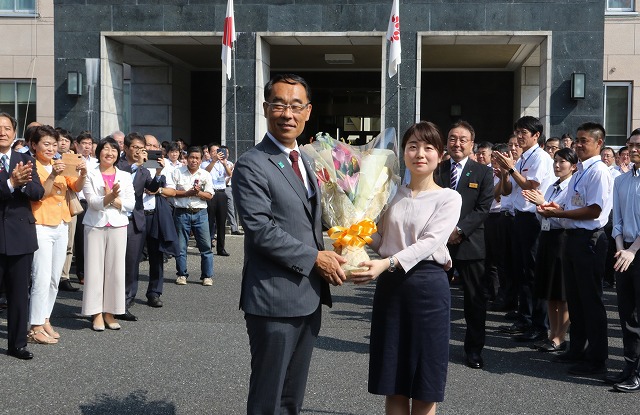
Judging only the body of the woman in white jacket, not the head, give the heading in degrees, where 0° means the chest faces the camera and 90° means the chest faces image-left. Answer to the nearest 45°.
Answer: approximately 0°

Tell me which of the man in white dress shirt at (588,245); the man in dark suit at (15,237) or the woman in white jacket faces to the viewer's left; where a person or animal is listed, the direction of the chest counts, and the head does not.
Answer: the man in white dress shirt

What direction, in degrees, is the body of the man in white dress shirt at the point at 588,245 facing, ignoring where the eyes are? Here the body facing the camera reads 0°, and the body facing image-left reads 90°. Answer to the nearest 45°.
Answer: approximately 90°

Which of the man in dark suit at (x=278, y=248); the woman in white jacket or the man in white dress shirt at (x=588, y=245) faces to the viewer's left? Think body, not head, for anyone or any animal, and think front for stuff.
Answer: the man in white dress shirt

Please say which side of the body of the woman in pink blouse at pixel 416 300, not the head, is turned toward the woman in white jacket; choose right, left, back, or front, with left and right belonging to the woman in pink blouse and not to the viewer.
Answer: right

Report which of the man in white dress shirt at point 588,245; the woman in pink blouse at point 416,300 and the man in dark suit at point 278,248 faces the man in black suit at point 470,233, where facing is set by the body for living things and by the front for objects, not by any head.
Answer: the man in white dress shirt

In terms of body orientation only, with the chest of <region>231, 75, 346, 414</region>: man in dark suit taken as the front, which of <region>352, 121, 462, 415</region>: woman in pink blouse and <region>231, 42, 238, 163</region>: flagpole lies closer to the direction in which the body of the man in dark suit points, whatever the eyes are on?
the woman in pink blouse

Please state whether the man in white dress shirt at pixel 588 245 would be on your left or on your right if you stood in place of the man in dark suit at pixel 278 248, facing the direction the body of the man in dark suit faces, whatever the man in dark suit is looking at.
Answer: on your left

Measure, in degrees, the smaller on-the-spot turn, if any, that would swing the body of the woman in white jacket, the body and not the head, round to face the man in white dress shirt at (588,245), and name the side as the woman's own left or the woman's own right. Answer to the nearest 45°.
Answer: approximately 45° to the woman's own left
